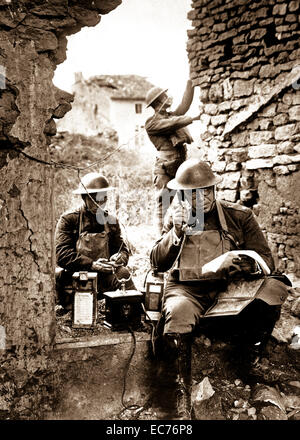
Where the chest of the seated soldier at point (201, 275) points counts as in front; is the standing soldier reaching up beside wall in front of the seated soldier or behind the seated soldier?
behind

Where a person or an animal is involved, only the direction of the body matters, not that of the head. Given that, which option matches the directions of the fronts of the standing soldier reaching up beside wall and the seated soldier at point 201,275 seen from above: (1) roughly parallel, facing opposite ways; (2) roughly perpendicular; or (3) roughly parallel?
roughly perpendicular

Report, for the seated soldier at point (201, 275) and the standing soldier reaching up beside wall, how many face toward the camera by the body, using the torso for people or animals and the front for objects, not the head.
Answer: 1

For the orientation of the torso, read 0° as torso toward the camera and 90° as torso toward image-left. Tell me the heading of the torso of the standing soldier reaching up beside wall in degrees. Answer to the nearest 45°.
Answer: approximately 270°

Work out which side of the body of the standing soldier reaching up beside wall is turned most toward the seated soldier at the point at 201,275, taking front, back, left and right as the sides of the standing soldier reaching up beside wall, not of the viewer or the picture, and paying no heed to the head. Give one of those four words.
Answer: right
